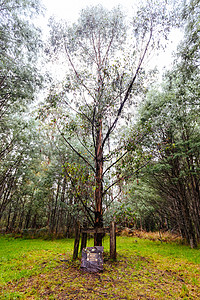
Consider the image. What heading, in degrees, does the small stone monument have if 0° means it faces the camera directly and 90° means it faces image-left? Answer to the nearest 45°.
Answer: approximately 0°
